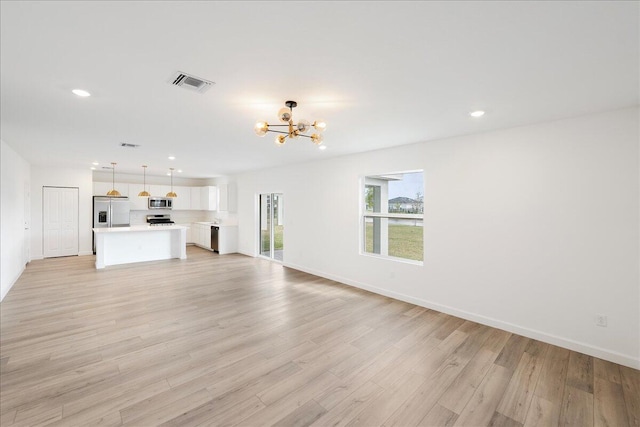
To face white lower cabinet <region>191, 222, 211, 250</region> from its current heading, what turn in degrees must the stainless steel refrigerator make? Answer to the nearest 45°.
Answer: approximately 90° to its left

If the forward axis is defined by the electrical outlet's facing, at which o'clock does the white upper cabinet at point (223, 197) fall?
The white upper cabinet is roughly at 3 o'clock from the electrical outlet.

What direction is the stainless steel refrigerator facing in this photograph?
toward the camera

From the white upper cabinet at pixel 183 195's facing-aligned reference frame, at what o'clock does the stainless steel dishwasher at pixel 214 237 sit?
The stainless steel dishwasher is roughly at 11 o'clock from the white upper cabinet.

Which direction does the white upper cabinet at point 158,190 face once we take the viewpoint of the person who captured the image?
facing the viewer

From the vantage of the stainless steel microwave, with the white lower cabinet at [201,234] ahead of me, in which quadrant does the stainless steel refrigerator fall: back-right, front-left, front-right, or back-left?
back-right

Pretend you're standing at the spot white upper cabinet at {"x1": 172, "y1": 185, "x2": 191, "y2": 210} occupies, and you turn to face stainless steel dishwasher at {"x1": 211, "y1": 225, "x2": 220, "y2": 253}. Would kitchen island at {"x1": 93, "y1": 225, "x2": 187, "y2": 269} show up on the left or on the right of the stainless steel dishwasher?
right

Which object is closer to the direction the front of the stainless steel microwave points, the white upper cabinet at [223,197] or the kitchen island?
the kitchen island

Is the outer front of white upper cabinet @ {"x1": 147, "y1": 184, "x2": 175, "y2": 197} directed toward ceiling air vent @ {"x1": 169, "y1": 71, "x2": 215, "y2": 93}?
yes

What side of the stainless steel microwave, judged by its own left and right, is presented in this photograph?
front

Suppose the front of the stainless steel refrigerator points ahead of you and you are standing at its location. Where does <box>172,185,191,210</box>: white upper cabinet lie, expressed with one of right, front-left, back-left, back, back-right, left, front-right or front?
left

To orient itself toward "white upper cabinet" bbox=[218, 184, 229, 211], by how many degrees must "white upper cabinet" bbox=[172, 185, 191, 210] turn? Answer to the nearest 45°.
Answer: approximately 45° to its left
